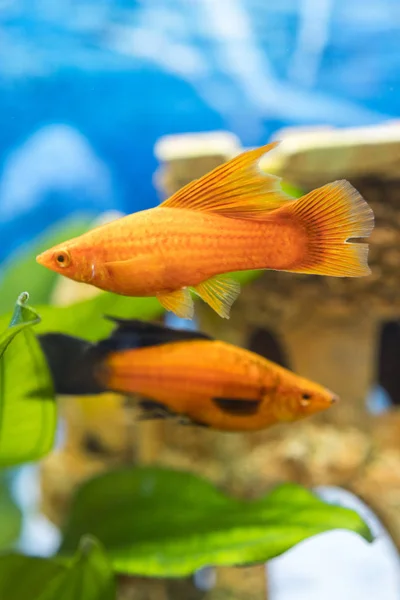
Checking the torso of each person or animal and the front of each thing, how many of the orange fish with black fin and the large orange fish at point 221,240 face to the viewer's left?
1

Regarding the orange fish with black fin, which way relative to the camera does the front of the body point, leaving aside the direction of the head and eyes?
to the viewer's right

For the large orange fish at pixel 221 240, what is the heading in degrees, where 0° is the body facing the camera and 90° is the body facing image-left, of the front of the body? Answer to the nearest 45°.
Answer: approximately 90°

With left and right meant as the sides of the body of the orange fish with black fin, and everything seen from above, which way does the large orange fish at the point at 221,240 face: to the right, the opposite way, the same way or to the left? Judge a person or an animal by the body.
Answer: the opposite way
